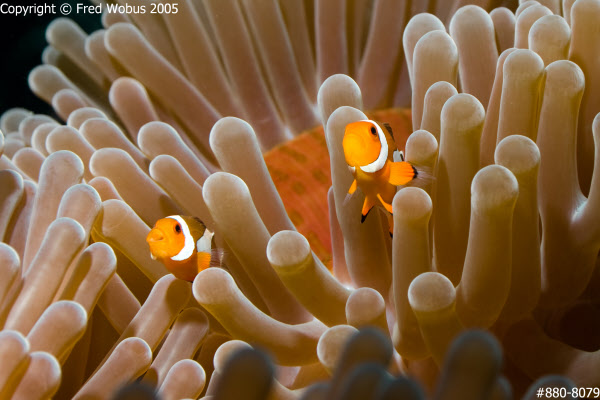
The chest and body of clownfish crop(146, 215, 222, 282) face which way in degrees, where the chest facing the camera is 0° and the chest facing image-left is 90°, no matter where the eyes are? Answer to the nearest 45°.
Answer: approximately 45°

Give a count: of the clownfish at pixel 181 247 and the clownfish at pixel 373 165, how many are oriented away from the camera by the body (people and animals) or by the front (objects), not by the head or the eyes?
0
